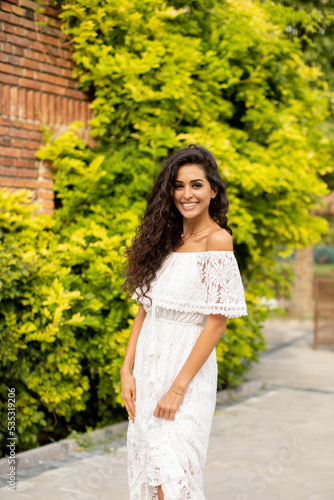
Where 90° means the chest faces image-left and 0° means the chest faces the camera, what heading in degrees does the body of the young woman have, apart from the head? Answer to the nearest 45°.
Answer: approximately 45°
